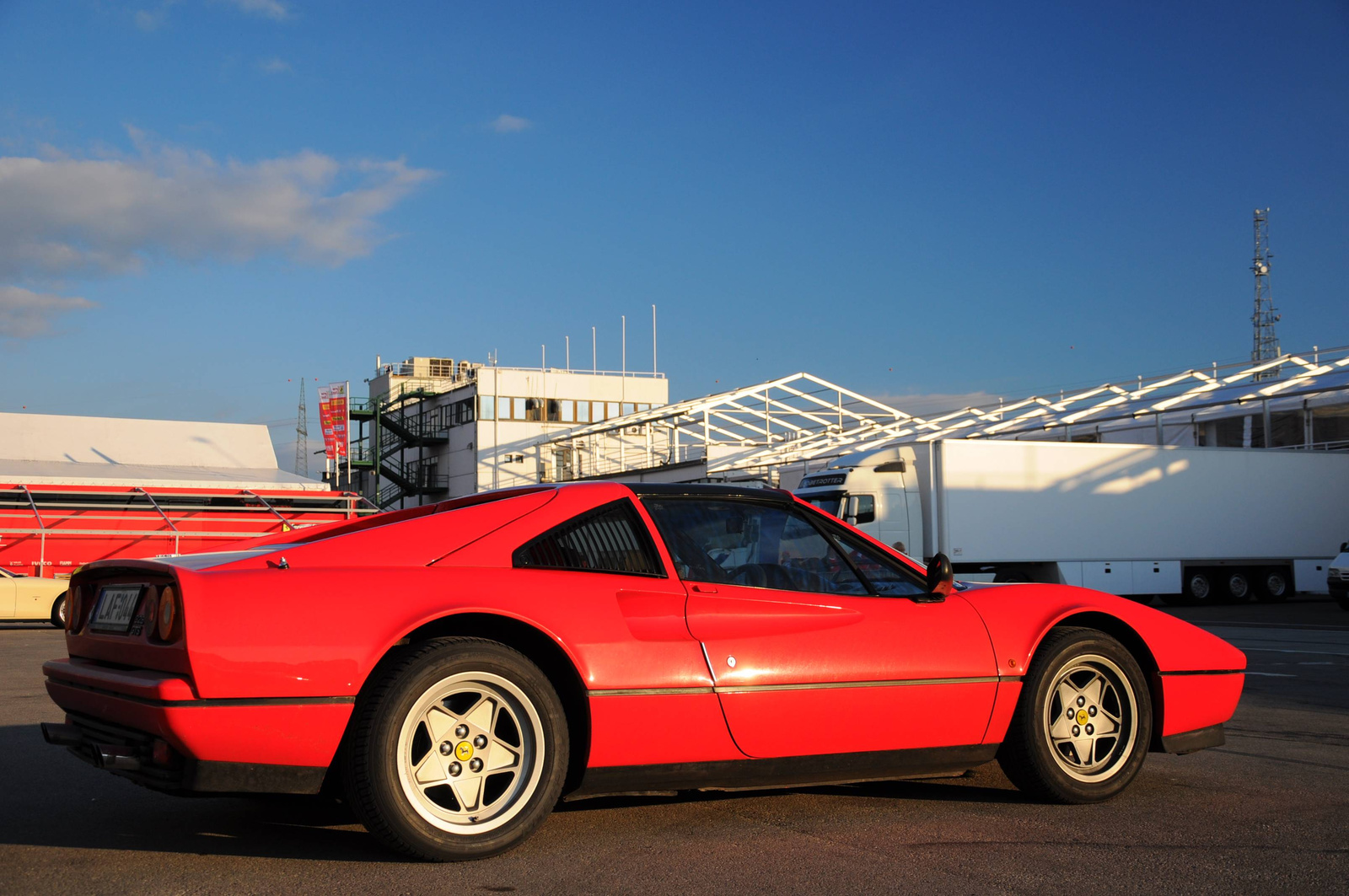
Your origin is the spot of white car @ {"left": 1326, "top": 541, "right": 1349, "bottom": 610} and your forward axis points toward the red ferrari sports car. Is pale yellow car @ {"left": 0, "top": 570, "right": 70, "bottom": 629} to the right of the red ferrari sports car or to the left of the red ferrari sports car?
right

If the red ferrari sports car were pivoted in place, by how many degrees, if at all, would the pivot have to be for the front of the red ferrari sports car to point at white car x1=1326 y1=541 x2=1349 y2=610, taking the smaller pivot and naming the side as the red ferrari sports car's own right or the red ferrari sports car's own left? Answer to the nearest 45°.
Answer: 0° — it already faces it

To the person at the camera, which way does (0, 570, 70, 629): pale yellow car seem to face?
facing to the right of the viewer

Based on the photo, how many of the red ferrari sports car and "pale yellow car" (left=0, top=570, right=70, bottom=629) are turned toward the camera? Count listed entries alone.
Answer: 0

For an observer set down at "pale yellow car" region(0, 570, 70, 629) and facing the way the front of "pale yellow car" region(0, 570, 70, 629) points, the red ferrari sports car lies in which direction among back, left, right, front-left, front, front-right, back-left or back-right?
right

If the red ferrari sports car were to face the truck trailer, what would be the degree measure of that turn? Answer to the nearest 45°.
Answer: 0° — it already faces it

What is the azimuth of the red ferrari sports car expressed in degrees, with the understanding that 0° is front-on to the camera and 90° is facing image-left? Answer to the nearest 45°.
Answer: approximately 225°
